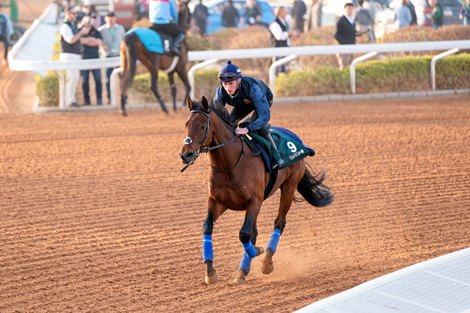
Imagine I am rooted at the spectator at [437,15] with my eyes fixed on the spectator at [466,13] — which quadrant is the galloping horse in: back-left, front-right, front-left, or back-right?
back-right

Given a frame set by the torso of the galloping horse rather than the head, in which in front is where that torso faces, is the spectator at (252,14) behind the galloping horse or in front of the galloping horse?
behind

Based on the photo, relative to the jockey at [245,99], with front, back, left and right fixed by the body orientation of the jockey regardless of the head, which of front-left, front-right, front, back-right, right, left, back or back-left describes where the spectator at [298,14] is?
back-right

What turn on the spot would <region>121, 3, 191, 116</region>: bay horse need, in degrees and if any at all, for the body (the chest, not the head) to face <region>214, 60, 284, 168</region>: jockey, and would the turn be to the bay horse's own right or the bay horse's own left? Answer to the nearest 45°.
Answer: approximately 135° to the bay horse's own right

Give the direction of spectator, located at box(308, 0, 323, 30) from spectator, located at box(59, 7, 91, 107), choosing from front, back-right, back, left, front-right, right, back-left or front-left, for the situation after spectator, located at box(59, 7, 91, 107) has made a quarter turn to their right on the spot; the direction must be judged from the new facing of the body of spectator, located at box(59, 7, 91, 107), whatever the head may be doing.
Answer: back

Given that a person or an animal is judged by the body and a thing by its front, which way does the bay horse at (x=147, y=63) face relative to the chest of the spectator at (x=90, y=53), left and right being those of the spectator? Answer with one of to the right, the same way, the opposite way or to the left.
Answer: the opposite way

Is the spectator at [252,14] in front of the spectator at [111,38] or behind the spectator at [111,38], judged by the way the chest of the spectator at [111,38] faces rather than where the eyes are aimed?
behind

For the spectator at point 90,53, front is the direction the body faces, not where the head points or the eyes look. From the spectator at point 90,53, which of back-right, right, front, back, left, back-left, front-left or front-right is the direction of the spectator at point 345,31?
back-left
